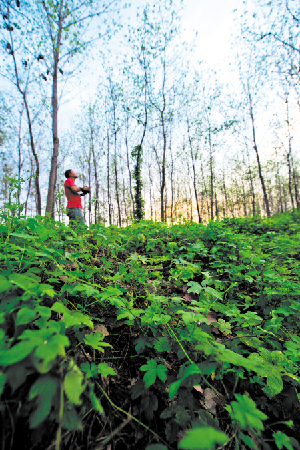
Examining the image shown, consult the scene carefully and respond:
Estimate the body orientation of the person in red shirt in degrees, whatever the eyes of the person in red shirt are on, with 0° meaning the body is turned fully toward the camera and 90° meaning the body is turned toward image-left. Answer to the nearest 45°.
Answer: approximately 270°
